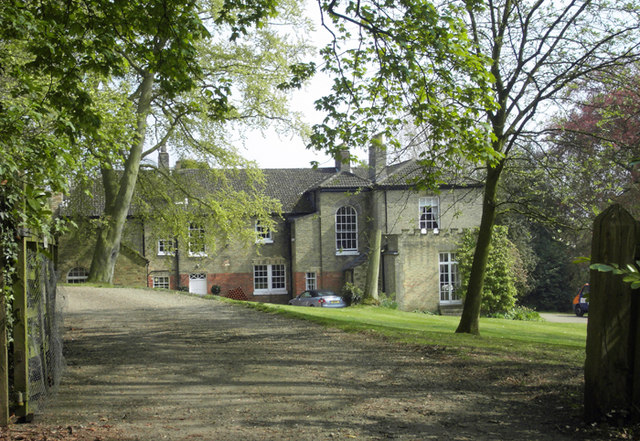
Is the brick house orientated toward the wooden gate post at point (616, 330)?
yes

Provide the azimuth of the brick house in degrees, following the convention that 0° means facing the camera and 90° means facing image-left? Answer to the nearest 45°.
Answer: approximately 0°

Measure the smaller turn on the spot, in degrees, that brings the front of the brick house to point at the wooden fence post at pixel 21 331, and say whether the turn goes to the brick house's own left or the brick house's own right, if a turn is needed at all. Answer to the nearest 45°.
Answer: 0° — it already faces it
